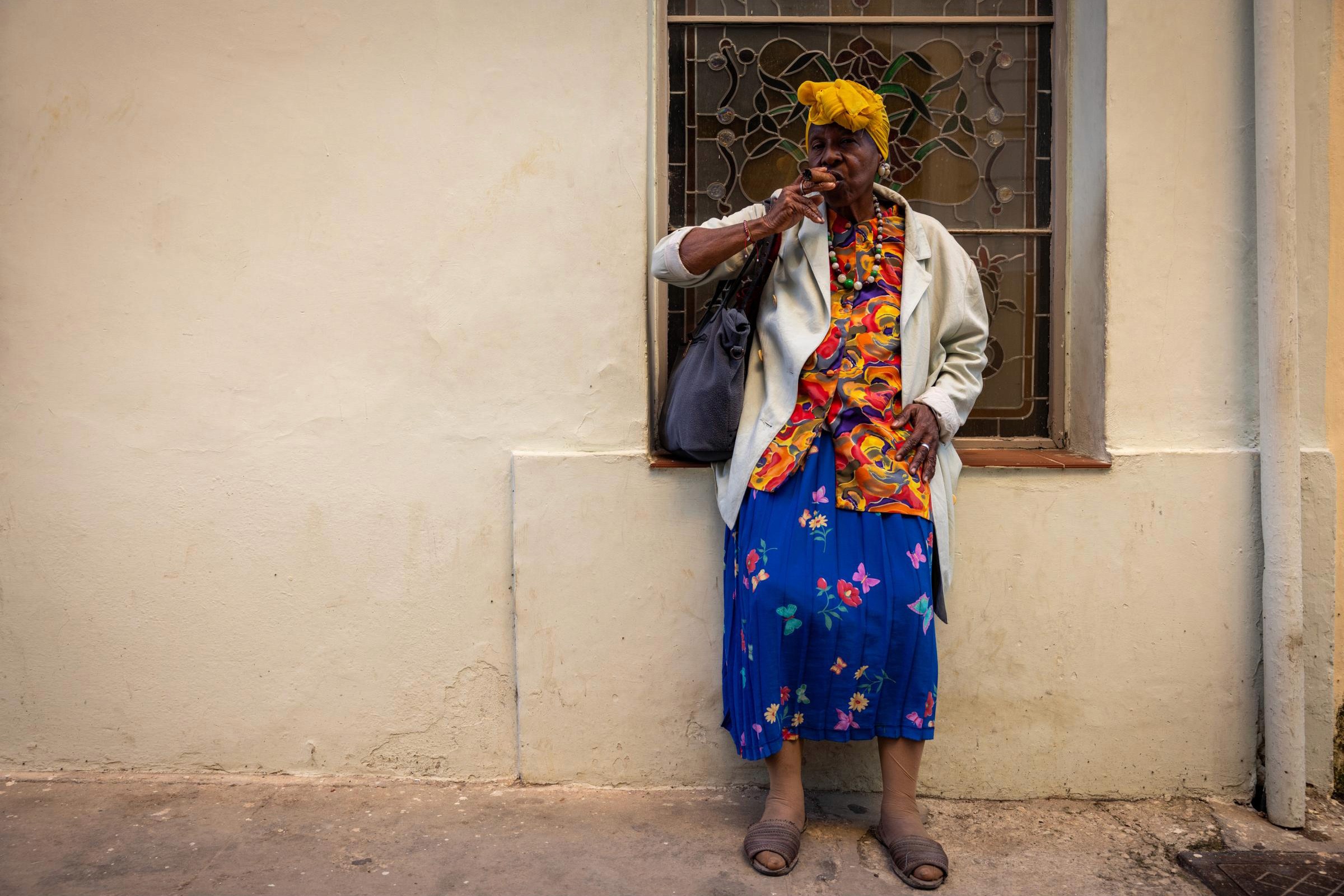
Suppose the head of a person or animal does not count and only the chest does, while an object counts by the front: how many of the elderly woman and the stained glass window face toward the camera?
2

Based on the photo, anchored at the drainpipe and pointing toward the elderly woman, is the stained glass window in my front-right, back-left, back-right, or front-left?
front-right

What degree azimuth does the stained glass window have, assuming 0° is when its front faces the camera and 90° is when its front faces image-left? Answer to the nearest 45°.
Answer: approximately 0°

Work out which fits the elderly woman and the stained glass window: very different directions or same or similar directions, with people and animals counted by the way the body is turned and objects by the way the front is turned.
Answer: same or similar directions

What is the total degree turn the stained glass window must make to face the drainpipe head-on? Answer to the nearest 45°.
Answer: approximately 90° to its left

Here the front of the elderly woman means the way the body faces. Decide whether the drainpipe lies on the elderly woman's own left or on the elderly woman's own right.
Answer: on the elderly woman's own left

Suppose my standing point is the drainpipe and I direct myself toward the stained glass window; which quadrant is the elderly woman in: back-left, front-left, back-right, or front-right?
front-left

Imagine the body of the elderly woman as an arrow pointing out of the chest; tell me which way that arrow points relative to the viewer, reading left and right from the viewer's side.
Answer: facing the viewer
